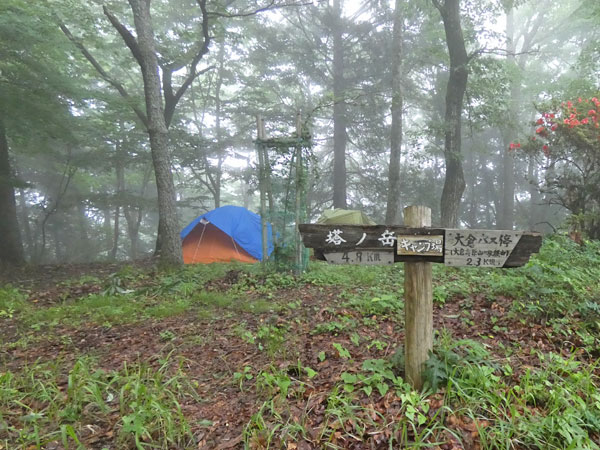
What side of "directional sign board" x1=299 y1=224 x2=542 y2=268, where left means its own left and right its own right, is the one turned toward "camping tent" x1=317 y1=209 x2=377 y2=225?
back

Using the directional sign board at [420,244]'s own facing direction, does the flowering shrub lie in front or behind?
behind

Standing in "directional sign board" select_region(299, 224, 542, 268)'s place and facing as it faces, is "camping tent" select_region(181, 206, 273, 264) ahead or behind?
behind

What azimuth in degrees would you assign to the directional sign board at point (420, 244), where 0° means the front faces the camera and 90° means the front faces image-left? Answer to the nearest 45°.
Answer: approximately 0°
